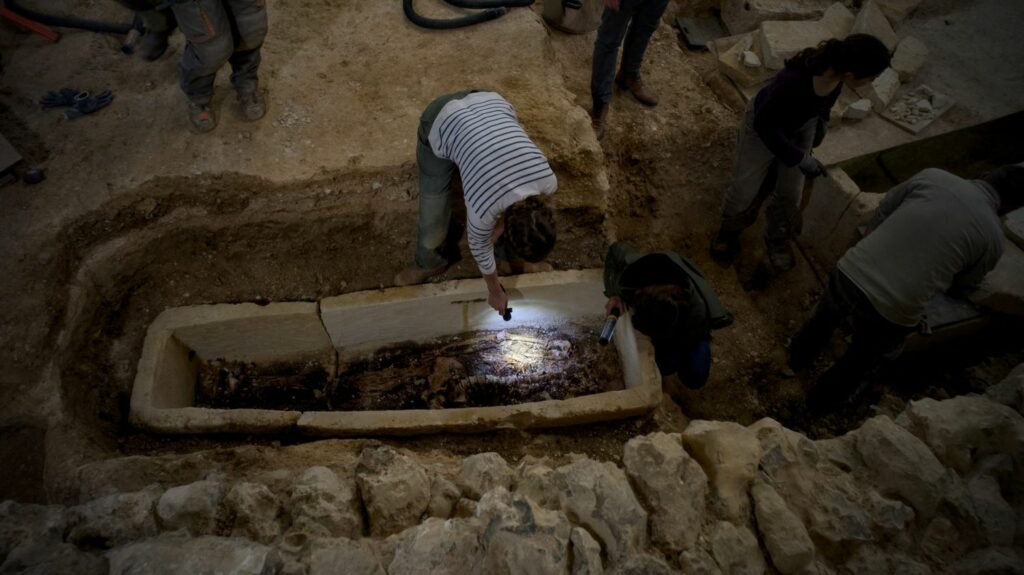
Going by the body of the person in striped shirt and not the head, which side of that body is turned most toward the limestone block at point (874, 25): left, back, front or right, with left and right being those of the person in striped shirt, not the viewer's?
left

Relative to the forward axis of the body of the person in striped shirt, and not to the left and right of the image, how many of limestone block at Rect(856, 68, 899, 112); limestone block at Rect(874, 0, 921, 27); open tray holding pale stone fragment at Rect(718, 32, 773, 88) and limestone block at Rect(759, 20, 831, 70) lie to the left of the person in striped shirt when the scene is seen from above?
4

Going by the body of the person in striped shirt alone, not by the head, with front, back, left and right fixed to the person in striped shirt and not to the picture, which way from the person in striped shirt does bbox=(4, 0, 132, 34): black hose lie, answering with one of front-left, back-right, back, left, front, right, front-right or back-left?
back

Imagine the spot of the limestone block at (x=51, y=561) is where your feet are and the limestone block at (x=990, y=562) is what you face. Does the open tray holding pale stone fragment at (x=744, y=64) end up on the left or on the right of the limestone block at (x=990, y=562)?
left

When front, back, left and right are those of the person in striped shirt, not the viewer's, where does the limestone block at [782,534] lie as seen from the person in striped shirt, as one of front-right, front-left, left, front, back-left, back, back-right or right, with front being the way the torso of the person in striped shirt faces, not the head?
front

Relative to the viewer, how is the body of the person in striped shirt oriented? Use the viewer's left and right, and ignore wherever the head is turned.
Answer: facing the viewer and to the right of the viewer

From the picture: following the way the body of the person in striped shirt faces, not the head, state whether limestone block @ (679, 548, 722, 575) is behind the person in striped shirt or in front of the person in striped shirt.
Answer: in front

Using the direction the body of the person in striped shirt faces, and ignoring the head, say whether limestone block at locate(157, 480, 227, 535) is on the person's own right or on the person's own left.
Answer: on the person's own right

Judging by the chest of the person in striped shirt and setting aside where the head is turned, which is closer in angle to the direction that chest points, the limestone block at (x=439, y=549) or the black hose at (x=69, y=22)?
the limestone block

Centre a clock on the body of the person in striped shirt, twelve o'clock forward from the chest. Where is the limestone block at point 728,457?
The limestone block is roughly at 12 o'clock from the person in striped shirt.

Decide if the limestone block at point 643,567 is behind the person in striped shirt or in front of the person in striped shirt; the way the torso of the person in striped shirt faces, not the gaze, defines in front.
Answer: in front

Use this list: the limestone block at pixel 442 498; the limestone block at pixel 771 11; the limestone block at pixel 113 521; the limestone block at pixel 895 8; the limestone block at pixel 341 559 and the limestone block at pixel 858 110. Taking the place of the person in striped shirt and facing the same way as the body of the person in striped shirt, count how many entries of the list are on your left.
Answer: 3

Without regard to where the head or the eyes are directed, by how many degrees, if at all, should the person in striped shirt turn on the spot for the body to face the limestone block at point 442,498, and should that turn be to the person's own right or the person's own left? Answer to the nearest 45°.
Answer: approximately 45° to the person's own right

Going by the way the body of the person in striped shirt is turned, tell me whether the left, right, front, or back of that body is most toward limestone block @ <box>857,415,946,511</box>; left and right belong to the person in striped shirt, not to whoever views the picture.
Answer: front

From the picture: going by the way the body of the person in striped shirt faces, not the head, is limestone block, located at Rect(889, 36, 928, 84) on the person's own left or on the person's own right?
on the person's own left

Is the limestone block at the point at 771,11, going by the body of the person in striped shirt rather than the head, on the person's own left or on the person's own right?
on the person's own left
